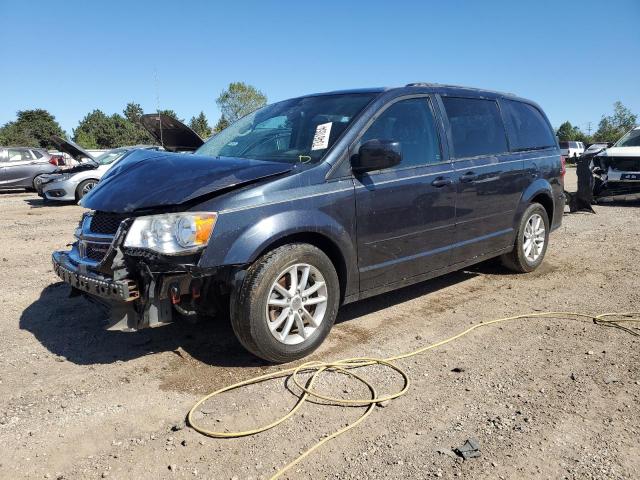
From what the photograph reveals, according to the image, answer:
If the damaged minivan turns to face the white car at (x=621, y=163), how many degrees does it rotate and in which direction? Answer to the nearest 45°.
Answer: approximately 180°

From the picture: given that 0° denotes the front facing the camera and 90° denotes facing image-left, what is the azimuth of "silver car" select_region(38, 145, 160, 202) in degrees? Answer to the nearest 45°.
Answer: approximately 45°

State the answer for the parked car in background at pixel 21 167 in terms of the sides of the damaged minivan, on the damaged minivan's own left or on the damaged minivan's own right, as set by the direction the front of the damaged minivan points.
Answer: on the damaged minivan's own right

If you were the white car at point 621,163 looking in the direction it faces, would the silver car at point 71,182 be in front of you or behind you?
in front

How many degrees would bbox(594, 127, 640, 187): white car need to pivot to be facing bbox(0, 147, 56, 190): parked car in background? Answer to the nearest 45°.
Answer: approximately 45° to its right

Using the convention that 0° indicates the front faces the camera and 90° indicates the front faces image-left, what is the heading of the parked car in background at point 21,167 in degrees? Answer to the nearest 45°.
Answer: approximately 90°
